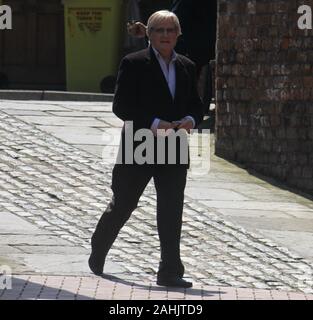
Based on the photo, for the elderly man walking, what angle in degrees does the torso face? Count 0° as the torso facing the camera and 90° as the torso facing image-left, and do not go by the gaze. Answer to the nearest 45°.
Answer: approximately 315°
